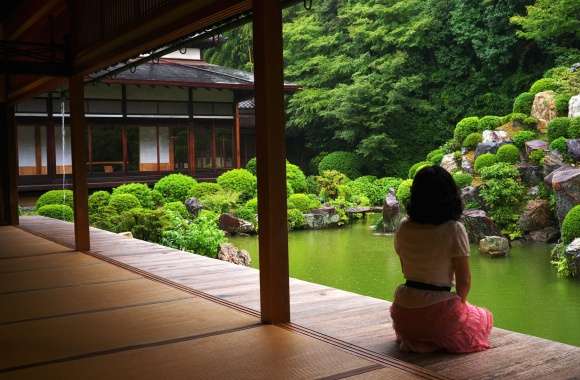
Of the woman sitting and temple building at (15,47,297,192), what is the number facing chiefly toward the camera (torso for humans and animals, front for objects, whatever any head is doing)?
1

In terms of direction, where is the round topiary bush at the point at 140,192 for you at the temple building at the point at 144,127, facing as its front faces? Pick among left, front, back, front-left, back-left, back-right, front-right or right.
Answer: front

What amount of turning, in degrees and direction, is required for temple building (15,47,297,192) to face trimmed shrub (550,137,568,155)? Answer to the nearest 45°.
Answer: approximately 45° to its left

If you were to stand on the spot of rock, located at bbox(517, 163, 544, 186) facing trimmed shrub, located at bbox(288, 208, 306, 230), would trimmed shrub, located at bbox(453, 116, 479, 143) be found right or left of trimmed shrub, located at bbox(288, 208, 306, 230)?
right

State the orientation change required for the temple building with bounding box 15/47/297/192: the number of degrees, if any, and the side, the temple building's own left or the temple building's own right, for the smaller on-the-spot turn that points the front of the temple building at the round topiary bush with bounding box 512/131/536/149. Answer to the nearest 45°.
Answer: approximately 45° to the temple building's own left

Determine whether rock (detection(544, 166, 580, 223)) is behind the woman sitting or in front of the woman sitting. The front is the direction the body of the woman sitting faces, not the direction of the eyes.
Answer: in front

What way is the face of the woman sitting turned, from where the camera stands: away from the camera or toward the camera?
away from the camera

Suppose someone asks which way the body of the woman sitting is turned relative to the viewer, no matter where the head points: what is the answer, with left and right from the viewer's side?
facing away from the viewer and to the right of the viewer

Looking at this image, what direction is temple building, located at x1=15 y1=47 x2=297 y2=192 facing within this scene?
toward the camera

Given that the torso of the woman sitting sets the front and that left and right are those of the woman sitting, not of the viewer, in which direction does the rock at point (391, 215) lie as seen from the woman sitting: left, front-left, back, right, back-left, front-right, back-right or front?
front-left
